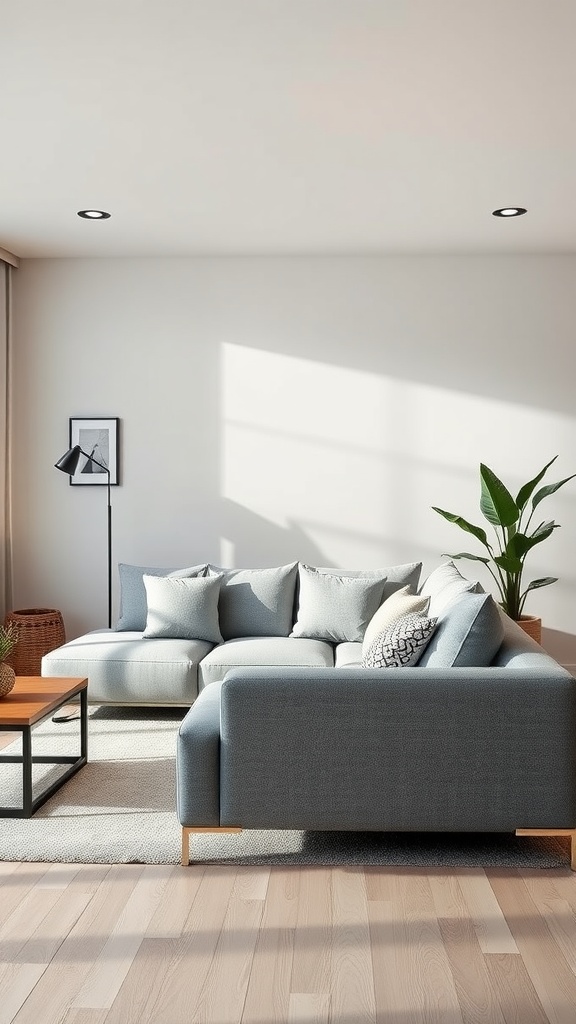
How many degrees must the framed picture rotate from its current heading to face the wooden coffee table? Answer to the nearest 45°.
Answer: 0° — it already faces it

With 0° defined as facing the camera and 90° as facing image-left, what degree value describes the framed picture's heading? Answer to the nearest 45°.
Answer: approximately 0°

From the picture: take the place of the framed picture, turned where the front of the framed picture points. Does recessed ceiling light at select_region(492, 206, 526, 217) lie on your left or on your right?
on your left

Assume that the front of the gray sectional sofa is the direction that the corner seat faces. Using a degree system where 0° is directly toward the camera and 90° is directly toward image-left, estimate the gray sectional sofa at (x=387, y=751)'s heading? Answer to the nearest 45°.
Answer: approximately 45°

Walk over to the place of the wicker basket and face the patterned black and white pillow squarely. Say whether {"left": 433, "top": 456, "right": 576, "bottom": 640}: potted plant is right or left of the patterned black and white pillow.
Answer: left

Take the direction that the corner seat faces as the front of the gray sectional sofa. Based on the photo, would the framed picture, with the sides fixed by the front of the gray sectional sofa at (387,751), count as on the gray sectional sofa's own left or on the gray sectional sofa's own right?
on the gray sectional sofa's own right
